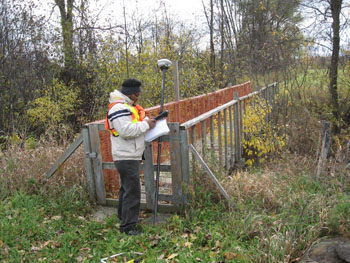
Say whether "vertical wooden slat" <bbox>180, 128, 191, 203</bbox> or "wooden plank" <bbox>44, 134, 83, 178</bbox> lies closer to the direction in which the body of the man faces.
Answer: the vertical wooden slat

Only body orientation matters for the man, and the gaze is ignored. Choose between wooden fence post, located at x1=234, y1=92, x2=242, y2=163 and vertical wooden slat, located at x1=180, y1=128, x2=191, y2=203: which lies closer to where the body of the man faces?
the vertical wooden slat

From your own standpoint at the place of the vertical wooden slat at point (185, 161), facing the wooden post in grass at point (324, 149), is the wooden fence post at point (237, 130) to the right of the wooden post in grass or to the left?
left

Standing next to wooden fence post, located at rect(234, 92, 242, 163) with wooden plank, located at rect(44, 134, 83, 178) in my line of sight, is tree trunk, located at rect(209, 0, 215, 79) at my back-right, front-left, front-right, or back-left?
back-right

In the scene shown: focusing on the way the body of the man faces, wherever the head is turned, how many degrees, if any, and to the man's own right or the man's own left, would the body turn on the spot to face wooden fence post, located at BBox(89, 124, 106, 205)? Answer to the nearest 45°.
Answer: approximately 135° to the man's own left

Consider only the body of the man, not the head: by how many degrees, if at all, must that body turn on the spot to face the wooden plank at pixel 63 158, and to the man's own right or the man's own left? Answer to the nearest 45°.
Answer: approximately 135° to the man's own left

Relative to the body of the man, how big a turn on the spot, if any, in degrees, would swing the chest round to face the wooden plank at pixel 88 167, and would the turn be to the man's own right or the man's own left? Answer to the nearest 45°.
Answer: approximately 135° to the man's own left

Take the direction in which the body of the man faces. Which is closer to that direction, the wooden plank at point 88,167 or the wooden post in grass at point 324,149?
the wooden post in grass

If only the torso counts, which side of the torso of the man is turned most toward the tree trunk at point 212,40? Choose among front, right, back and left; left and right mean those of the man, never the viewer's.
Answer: left

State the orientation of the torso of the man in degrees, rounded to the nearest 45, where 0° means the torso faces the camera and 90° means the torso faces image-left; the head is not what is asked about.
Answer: approximately 270°

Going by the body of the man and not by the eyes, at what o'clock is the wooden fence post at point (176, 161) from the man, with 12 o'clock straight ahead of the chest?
The wooden fence post is roughly at 11 o'clock from the man.

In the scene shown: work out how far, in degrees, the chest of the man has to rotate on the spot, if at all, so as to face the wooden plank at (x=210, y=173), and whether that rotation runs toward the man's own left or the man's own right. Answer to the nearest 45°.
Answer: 0° — they already face it

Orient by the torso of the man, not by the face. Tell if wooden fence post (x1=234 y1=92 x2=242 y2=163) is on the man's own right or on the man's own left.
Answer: on the man's own left
